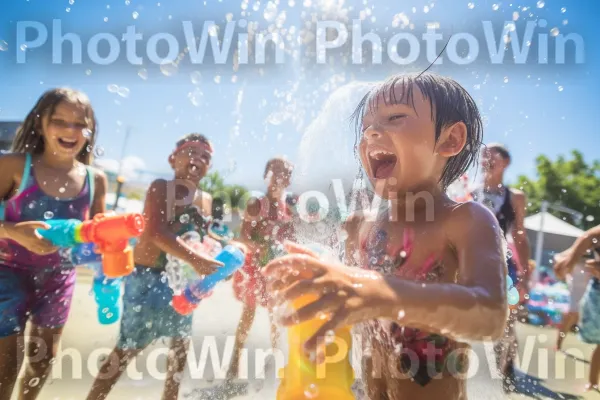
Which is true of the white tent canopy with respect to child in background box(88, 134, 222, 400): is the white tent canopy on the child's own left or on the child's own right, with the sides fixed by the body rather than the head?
on the child's own left

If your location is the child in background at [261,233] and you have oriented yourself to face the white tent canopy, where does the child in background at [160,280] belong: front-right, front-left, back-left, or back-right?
back-right

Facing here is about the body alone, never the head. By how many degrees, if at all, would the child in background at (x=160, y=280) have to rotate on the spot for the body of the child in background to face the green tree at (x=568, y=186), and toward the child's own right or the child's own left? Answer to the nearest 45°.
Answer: approximately 90° to the child's own left

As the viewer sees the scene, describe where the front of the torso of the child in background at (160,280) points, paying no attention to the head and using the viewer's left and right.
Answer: facing the viewer and to the right of the viewer

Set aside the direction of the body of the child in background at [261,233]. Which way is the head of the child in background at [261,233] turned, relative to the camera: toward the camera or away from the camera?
toward the camera

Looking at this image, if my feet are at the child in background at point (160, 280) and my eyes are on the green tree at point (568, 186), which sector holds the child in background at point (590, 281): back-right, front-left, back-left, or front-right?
front-right

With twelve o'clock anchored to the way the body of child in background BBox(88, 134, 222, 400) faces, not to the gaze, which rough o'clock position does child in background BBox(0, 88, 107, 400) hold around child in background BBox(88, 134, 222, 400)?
child in background BBox(0, 88, 107, 400) is roughly at 4 o'clock from child in background BBox(88, 134, 222, 400).

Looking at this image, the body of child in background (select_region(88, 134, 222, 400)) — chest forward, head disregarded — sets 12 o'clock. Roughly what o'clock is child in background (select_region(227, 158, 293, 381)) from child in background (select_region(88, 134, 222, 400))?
child in background (select_region(227, 158, 293, 381)) is roughly at 9 o'clock from child in background (select_region(88, 134, 222, 400)).

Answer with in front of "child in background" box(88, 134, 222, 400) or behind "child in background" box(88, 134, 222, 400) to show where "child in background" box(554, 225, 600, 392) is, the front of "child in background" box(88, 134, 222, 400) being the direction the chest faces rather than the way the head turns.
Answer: in front
